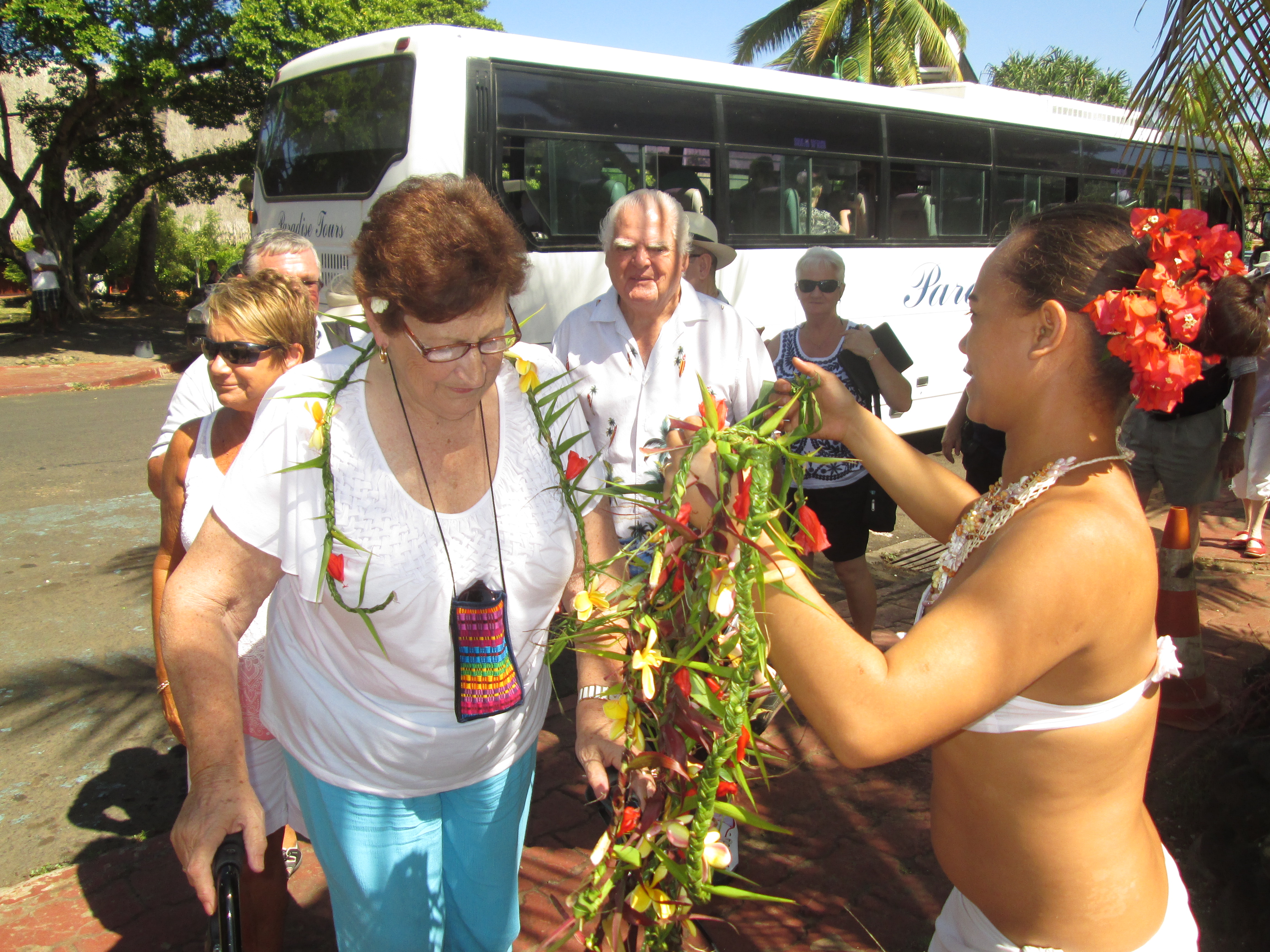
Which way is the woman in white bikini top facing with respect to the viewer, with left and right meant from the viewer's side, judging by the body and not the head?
facing to the left of the viewer

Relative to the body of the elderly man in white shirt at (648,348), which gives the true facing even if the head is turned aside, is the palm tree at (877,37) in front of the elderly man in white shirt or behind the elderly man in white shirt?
behind

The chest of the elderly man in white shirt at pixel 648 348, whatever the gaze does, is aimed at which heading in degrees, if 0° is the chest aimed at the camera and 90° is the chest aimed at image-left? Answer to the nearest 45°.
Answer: approximately 0°

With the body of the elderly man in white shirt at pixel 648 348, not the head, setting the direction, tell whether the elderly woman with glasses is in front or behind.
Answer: in front

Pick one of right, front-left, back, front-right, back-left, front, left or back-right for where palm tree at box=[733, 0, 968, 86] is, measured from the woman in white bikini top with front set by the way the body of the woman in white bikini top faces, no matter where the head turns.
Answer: right

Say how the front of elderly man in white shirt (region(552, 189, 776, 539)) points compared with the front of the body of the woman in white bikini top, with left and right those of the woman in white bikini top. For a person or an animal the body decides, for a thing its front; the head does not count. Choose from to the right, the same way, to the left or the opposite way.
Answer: to the left

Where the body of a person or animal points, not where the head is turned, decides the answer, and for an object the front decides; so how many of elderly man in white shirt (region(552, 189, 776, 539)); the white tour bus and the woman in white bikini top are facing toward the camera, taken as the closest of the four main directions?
1

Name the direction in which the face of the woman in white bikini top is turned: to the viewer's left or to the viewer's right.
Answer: to the viewer's left
